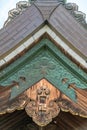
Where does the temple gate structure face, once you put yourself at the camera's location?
facing the viewer
